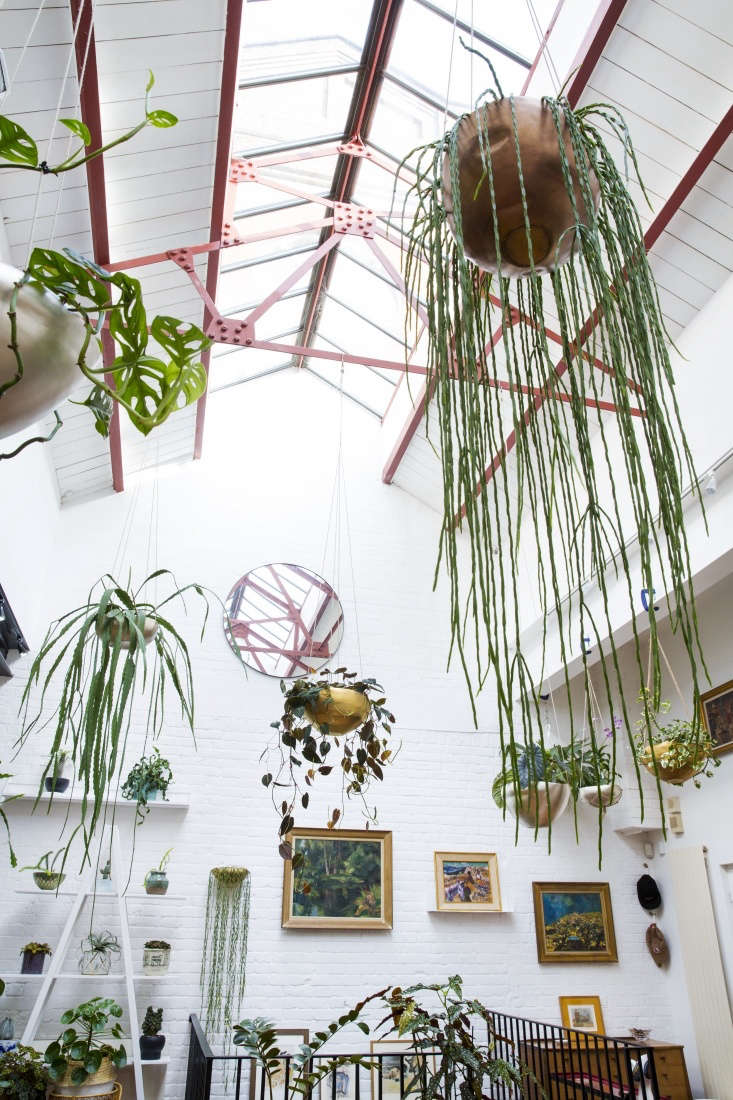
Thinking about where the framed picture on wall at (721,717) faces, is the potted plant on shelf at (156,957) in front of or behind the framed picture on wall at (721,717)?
in front

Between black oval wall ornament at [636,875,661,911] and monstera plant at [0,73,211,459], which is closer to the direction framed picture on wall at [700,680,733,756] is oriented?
the monstera plant

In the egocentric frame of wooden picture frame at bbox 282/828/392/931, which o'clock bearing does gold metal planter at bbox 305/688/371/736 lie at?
The gold metal planter is roughly at 12 o'clock from the wooden picture frame.

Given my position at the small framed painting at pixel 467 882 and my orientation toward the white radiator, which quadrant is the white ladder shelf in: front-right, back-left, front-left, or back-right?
back-right

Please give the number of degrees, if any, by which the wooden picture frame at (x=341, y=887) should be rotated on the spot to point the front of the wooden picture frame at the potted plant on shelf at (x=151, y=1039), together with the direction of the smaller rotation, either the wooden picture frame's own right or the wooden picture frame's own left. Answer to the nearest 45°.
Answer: approximately 45° to the wooden picture frame's own right

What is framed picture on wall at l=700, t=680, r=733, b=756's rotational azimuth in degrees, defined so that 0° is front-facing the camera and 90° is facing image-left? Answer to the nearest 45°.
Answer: approximately 45°

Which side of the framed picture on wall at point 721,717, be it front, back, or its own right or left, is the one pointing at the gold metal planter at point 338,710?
front

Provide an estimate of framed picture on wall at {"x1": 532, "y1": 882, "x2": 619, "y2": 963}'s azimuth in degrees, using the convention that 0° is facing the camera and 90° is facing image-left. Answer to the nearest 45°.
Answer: approximately 0°

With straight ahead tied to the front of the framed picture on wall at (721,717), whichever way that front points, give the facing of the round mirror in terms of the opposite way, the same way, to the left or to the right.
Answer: to the left
